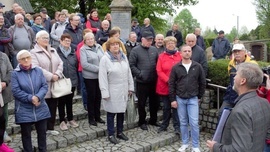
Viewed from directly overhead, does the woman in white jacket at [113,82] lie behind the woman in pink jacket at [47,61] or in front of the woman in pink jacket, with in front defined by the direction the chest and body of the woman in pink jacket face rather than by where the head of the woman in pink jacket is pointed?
in front

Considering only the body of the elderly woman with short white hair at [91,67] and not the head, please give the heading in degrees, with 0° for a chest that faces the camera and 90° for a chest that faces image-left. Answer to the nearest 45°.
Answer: approximately 315°

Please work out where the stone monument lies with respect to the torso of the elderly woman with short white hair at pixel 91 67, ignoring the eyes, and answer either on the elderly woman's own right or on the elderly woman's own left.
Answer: on the elderly woman's own left

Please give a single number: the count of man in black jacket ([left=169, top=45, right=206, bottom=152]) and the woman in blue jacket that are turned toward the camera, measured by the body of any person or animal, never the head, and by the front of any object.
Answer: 2

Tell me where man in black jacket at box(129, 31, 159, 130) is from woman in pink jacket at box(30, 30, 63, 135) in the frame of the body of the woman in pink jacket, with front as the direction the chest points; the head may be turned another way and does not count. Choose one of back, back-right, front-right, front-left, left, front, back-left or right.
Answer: front-left

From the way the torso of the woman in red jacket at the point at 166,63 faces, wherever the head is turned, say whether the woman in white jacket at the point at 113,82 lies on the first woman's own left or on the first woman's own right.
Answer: on the first woman's own right

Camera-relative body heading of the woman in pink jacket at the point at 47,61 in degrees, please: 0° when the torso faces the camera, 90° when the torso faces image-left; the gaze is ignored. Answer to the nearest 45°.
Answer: approximately 315°

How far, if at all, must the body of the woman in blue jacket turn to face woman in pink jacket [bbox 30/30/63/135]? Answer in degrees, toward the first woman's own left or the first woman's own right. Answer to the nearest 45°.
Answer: approximately 135° to the first woman's own left

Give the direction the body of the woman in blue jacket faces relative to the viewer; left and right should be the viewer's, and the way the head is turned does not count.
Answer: facing the viewer

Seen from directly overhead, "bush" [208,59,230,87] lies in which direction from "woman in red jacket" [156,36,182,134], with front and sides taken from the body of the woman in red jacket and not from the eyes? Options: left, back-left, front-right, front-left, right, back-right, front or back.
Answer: back-left

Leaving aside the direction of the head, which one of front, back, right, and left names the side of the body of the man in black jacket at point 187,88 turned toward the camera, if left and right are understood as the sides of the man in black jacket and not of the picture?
front

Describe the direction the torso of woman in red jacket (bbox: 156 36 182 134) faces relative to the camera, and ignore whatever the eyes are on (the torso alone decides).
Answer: toward the camera

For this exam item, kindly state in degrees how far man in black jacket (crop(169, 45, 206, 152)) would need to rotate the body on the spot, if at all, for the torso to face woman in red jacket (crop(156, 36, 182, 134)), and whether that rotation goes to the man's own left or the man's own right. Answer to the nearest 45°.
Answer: approximately 135° to the man's own right

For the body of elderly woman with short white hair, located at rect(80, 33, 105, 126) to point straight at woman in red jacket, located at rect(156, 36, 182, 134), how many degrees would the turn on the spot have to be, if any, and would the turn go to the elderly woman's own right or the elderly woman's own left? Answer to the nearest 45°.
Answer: approximately 45° to the elderly woman's own left
